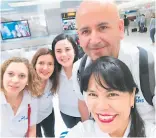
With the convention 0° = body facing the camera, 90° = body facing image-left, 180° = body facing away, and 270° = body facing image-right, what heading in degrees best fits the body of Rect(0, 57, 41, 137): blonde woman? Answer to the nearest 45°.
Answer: approximately 0°

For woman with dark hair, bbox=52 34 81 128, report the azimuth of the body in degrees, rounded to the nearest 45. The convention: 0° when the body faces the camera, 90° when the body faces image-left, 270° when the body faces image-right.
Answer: approximately 0°

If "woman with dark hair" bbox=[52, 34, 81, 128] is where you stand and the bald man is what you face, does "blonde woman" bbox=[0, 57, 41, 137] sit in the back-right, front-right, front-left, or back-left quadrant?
back-right
